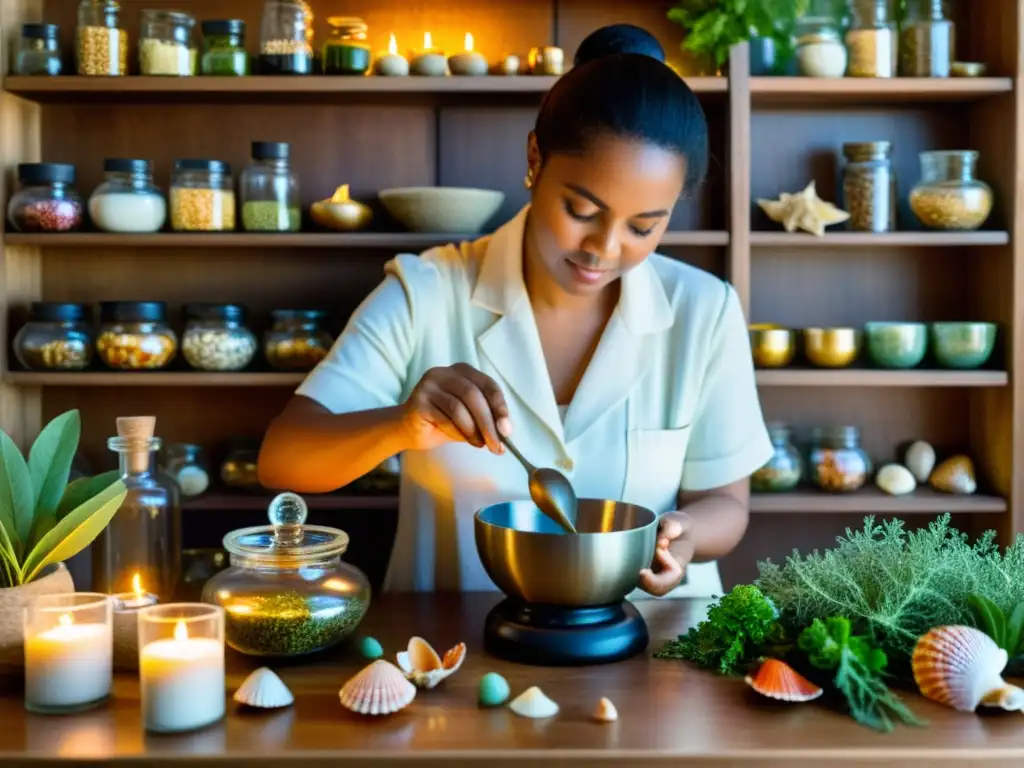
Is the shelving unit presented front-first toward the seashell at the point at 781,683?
yes

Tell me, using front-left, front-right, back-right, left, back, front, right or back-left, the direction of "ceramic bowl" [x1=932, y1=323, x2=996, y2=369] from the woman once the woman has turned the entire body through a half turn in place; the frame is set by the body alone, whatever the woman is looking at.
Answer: front-right

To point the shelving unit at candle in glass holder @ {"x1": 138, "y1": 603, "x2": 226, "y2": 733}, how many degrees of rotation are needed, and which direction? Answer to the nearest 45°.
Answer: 0° — it already faces it

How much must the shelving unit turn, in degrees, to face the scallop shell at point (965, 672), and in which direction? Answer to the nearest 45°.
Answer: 0° — it already faces it

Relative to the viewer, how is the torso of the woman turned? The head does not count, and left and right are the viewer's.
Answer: facing the viewer

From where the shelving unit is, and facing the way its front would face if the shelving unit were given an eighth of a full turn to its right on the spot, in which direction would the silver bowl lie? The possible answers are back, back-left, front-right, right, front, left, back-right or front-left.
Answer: front-left

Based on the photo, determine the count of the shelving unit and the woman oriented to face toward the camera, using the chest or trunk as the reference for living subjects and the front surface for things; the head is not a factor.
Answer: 2

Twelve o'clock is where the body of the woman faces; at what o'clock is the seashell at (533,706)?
The seashell is roughly at 12 o'clock from the woman.

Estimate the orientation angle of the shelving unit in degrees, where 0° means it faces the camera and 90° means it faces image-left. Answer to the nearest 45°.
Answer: approximately 0°

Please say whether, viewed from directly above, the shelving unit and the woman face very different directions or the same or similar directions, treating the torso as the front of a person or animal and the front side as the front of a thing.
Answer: same or similar directions
